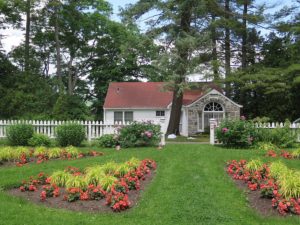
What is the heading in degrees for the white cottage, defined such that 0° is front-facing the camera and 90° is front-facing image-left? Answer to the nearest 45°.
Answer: approximately 0°

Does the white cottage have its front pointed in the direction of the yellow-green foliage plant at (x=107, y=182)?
yes

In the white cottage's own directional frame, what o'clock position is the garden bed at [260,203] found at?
The garden bed is roughly at 12 o'clock from the white cottage.

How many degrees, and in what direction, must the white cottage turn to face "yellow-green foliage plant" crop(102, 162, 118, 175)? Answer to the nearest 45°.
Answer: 0° — it already faces it
